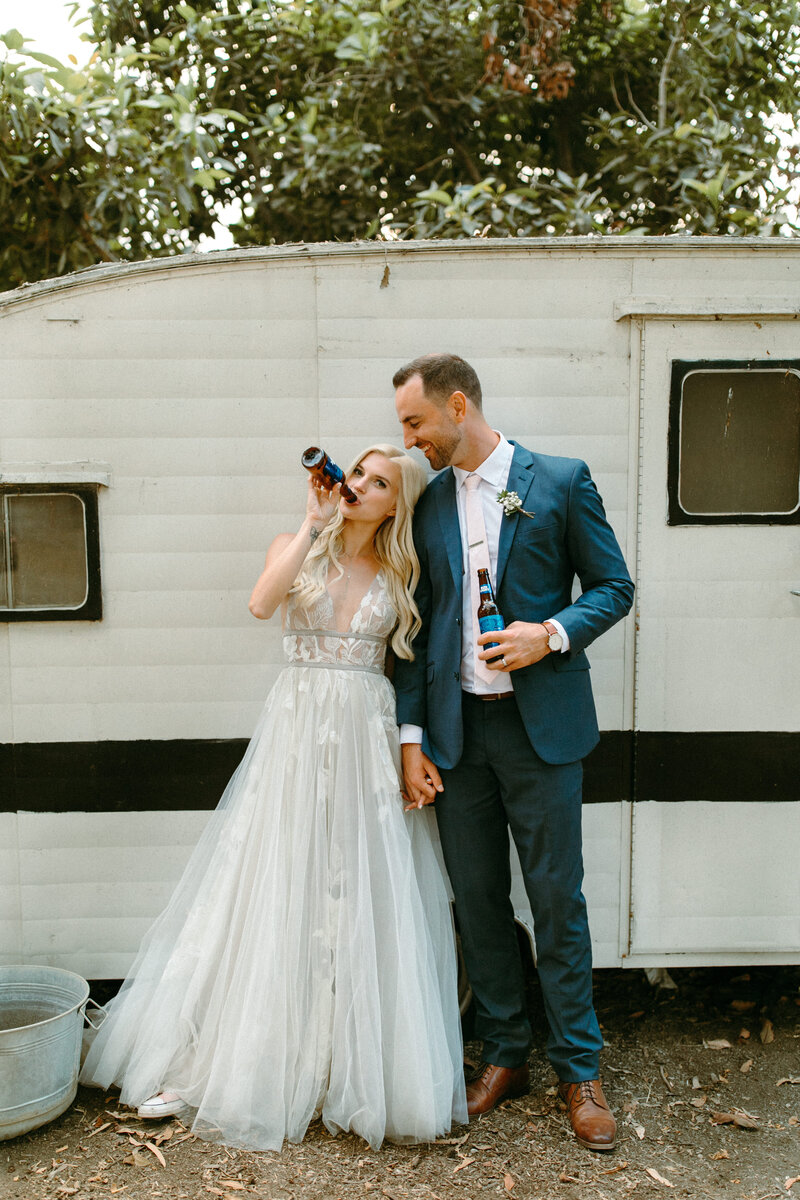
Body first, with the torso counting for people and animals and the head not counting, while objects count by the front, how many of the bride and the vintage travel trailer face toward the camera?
1

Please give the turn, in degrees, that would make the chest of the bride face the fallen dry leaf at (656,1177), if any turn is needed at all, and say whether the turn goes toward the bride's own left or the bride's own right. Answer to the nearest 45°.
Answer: approximately 90° to the bride's own left

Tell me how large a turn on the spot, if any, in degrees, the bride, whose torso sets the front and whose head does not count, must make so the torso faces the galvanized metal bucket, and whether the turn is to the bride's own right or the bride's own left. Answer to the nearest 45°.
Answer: approximately 90° to the bride's own right

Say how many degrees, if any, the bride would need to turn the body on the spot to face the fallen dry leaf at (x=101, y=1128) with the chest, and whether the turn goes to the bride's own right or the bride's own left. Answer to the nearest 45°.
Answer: approximately 90° to the bride's own right

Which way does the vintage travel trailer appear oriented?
to the viewer's right

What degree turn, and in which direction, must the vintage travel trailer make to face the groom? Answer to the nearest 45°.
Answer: approximately 45° to its right

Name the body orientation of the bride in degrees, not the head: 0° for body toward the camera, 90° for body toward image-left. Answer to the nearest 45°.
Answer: approximately 0°

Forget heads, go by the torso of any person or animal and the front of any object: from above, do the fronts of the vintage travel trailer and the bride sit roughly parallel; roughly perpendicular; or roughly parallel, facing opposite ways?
roughly perpendicular
